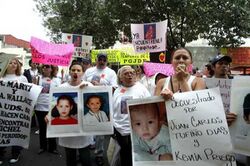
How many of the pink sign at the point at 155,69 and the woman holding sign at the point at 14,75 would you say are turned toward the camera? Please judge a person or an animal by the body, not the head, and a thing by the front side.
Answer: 2

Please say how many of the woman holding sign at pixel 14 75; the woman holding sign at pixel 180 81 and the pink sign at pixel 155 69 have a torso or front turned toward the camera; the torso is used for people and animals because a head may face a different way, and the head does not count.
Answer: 3

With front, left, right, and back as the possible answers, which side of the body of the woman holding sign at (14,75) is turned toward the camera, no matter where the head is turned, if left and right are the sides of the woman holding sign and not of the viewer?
front

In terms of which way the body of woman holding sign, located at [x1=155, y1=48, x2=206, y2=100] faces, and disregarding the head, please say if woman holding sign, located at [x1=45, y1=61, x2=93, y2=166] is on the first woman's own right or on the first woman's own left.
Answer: on the first woman's own right

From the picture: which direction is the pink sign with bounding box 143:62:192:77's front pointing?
toward the camera

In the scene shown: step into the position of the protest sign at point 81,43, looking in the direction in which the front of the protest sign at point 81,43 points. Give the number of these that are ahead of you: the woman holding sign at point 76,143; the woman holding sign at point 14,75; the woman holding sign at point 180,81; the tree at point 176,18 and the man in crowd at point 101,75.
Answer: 4

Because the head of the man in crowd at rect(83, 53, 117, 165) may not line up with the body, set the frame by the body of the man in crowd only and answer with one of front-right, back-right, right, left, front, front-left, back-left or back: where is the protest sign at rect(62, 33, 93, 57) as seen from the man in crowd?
back

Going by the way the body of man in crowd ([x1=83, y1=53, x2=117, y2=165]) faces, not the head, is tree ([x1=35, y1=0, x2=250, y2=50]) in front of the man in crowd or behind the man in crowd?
behind

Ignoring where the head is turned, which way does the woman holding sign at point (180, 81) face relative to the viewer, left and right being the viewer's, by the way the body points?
facing the viewer
